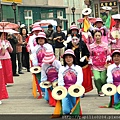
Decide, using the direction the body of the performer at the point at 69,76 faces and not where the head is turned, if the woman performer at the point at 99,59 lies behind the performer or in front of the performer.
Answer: behind

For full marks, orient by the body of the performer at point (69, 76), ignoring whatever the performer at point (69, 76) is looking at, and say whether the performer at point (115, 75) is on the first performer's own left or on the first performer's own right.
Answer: on the first performer's own left

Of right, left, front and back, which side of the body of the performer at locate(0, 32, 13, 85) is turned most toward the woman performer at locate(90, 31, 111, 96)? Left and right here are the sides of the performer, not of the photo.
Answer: left

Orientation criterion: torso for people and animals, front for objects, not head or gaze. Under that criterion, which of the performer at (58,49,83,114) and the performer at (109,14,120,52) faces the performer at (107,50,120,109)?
the performer at (109,14,120,52)

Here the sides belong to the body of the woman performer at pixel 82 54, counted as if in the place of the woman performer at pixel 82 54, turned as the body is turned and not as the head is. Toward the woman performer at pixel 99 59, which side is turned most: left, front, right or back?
left

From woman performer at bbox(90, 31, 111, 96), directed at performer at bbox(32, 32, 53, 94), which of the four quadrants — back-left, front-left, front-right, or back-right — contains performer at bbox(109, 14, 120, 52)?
back-right

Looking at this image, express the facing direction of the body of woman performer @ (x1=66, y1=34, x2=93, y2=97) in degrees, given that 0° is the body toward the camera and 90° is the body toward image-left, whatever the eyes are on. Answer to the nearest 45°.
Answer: approximately 45°

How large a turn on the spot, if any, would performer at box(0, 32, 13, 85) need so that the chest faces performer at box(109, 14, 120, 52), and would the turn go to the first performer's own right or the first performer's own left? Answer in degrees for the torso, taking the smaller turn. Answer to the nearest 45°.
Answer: approximately 90° to the first performer's own left

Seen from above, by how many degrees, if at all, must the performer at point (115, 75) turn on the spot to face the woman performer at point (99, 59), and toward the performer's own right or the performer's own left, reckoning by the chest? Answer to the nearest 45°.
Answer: approximately 180°
